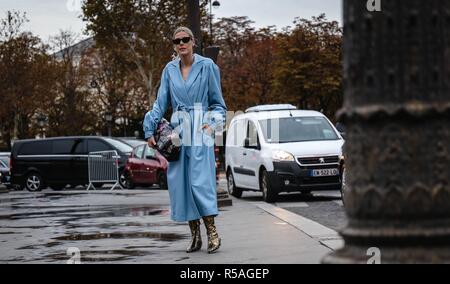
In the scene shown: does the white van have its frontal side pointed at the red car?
no

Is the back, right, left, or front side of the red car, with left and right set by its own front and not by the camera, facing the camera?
right

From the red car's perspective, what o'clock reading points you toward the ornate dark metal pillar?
The ornate dark metal pillar is roughly at 3 o'clock from the red car.

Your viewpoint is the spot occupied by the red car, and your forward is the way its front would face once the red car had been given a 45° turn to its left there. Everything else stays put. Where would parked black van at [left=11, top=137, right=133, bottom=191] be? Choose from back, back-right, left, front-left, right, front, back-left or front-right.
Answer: left

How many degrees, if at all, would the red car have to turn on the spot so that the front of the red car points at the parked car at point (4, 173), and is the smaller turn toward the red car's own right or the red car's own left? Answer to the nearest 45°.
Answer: approximately 135° to the red car's own left

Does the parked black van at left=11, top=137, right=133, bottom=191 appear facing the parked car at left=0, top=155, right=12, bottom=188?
no

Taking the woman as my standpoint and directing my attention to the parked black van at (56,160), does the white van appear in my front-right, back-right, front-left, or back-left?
front-right

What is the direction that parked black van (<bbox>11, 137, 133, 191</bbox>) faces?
to the viewer's right

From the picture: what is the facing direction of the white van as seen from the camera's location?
facing the viewer and to the right of the viewer
